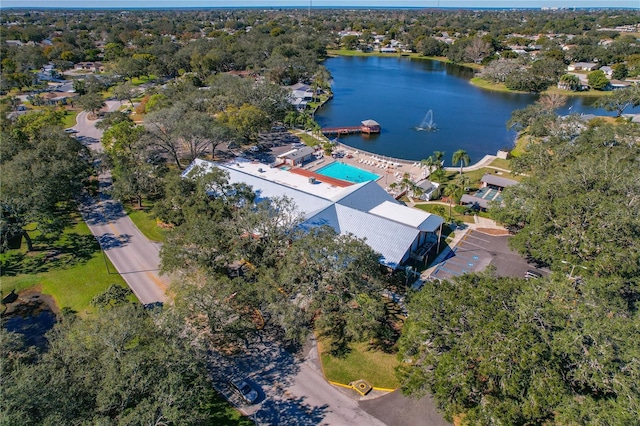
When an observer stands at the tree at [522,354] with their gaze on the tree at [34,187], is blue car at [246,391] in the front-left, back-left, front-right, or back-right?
front-left

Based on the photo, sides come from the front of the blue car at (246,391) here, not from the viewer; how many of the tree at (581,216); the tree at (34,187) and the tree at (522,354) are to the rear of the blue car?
1

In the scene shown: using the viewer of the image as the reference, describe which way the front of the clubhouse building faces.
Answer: facing the viewer and to the right of the viewer

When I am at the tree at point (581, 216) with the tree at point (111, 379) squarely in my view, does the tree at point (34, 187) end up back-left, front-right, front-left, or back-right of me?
front-right

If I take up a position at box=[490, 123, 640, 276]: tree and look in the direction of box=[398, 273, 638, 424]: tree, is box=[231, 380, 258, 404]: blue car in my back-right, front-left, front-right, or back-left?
front-right

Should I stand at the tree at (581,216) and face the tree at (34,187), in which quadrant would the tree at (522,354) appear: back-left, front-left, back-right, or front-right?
front-left
